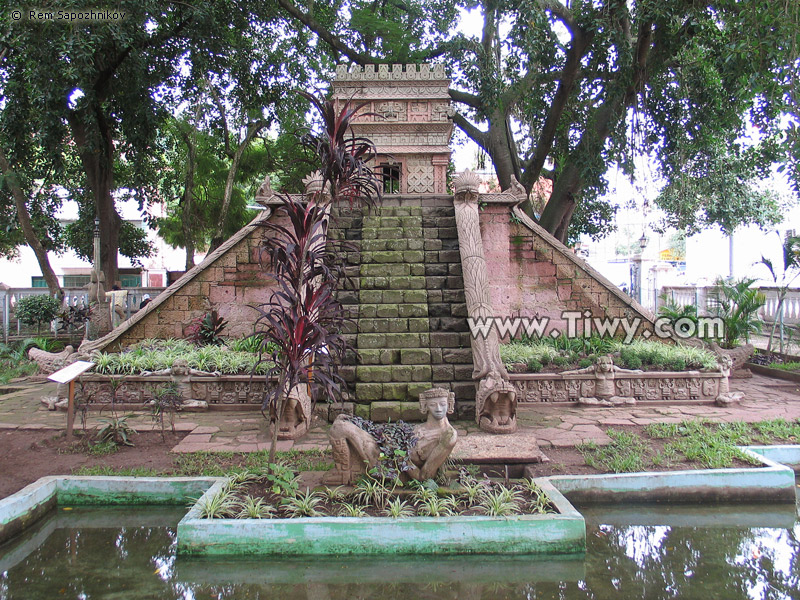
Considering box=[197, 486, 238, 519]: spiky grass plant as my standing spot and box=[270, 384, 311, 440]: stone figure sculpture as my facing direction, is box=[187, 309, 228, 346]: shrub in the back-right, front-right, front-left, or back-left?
front-left

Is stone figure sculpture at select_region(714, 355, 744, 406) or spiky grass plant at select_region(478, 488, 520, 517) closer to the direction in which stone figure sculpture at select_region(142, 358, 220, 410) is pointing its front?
the spiky grass plant

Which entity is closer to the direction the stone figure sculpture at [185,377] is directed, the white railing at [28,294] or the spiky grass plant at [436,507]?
the spiky grass plant

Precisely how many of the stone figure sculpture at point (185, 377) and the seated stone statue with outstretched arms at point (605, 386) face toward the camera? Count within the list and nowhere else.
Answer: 2

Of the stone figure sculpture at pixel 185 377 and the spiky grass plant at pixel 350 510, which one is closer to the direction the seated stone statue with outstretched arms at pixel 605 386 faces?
the spiky grass plant

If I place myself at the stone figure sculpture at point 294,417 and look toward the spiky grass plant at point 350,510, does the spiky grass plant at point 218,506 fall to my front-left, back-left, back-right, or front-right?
front-right

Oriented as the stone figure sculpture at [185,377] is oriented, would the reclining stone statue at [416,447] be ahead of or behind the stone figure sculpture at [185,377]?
ahead

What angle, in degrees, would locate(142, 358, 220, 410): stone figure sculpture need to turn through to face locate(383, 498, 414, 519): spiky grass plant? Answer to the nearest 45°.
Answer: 0° — it already faces it

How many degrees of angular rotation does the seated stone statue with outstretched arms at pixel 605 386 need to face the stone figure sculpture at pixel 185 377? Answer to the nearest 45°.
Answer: approximately 90° to its right

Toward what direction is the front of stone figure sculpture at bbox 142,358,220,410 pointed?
toward the camera

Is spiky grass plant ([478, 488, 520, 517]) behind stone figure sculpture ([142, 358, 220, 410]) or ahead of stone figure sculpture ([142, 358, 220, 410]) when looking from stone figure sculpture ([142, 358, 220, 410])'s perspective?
ahead

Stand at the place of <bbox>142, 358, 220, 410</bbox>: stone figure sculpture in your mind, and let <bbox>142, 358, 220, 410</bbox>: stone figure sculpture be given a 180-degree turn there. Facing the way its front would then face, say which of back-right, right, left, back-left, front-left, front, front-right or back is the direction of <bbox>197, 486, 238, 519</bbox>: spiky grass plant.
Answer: back

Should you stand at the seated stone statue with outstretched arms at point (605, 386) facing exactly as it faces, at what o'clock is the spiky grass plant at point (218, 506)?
The spiky grass plant is roughly at 1 o'clock from the seated stone statue with outstretched arms.

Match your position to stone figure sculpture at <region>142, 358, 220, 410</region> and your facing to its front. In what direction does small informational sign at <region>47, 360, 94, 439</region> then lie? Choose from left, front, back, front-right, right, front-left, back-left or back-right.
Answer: front-right

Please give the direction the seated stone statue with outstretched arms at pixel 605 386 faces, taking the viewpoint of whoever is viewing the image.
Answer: facing the viewer

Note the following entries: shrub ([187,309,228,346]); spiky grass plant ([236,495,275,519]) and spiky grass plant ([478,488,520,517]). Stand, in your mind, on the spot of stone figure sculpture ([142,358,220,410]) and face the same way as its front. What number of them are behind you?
1
